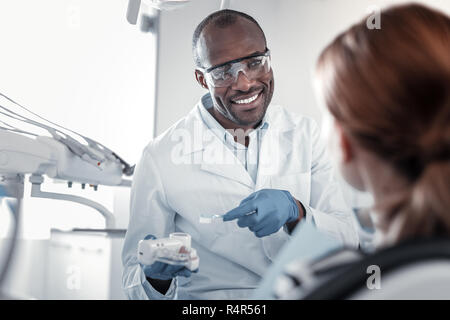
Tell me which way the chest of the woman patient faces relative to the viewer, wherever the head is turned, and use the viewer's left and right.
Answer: facing away from the viewer and to the left of the viewer

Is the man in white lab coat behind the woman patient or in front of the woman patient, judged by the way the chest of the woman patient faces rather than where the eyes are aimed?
in front

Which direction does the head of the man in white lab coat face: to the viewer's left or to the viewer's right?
to the viewer's right

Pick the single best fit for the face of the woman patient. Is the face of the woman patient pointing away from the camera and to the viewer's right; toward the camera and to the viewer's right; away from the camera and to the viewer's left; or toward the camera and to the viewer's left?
away from the camera and to the viewer's left
